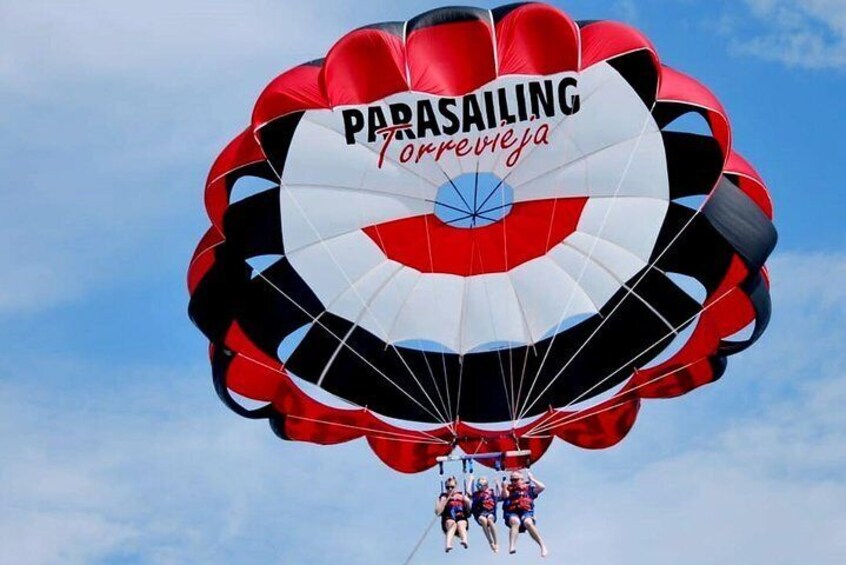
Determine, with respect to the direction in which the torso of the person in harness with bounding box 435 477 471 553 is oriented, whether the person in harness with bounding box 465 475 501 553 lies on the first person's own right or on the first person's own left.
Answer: on the first person's own left

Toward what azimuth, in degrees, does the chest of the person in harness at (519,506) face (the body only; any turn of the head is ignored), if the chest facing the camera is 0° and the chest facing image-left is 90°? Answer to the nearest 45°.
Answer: approximately 0°

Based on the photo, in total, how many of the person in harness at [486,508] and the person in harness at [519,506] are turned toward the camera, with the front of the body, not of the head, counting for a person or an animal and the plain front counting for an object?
2

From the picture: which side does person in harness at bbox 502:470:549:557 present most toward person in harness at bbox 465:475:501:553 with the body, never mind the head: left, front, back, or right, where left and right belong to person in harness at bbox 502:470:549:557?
right

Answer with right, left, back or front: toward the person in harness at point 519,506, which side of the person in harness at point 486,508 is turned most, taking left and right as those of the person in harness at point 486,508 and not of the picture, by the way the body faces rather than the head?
left
